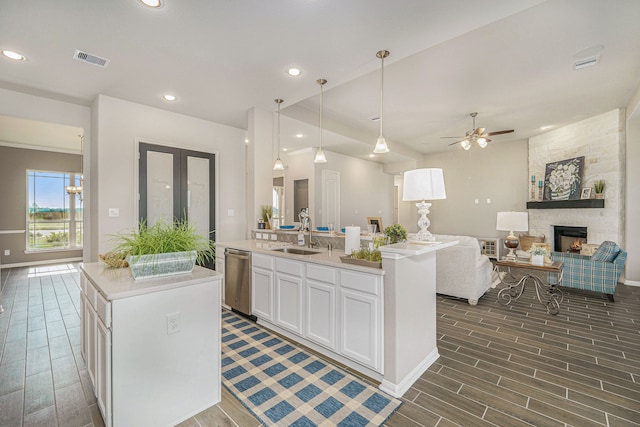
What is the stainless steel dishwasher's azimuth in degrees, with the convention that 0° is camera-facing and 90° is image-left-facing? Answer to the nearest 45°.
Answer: approximately 45°

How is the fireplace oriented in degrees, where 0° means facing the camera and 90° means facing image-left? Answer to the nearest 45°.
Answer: approximately 0°

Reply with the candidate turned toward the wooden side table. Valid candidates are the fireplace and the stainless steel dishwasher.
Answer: the fireplace

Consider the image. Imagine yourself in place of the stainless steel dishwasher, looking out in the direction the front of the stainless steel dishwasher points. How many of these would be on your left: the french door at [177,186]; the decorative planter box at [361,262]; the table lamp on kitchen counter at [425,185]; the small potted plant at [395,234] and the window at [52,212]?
3

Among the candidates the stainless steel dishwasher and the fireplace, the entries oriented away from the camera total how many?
0

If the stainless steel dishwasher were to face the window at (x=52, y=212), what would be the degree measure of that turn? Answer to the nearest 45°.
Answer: approximately 90° to its right

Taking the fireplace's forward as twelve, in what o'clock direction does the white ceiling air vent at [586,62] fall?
The white ceiling air vent is roughly at 12 o'clock from the fireplace.

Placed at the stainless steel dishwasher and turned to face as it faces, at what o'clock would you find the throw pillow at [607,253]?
The throw pillow is roughly at 8 o'clock from the stainless steel dishwasher.

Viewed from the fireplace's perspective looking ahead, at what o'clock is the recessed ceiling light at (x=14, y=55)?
The recessed ceiling light is roughly at 1 o'clock from the fireplace.

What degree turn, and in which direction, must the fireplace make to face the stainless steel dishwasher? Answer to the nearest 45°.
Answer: approximately 45° to its right

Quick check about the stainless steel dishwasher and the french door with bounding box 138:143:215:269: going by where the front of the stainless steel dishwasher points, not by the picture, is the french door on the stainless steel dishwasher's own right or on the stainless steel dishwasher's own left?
on the stainless steel dishwasher's own right

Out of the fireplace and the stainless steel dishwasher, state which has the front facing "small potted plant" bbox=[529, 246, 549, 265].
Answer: the fireplace

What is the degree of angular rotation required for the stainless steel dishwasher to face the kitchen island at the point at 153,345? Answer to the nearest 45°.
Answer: approximately 45° to its left

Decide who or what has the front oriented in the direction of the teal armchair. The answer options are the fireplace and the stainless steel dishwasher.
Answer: the fireplace
